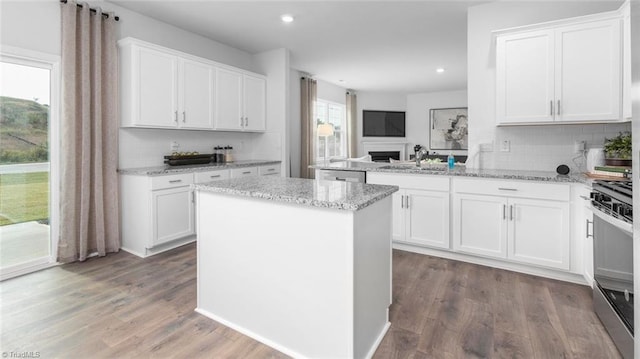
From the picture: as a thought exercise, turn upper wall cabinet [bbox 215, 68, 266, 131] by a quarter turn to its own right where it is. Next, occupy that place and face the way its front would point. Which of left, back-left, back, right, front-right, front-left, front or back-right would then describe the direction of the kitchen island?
front-left

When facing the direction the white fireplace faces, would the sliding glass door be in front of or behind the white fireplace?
in front

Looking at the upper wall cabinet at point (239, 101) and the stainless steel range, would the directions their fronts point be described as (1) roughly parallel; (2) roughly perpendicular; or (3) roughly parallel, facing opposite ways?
roughly parallel, facing opposite ways

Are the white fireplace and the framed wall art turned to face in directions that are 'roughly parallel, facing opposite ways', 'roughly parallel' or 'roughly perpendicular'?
roughly parallel

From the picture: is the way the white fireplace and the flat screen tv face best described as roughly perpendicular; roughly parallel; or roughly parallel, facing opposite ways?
roughly parallel

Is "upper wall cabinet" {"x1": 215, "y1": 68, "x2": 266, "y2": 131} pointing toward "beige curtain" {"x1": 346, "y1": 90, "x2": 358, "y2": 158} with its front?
no

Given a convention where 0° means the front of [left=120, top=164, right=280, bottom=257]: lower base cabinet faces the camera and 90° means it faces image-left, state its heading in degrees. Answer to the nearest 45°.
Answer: approximately 315°

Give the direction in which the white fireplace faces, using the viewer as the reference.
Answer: facing the viewer

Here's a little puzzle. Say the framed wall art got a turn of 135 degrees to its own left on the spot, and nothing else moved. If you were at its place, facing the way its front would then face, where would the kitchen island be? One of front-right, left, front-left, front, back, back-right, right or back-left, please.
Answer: back-right

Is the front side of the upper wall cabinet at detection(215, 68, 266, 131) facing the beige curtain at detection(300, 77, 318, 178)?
no

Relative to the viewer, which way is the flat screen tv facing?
toward the camera

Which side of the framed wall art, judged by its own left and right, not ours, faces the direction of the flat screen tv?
right

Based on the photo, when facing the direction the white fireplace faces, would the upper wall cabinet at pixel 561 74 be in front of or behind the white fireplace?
in front

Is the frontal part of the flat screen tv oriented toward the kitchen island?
yes

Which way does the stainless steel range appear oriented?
to the viewer's left

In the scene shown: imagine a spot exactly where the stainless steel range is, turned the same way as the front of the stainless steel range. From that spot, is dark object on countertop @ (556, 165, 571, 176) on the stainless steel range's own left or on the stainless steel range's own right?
on the stainless steel range's own right
